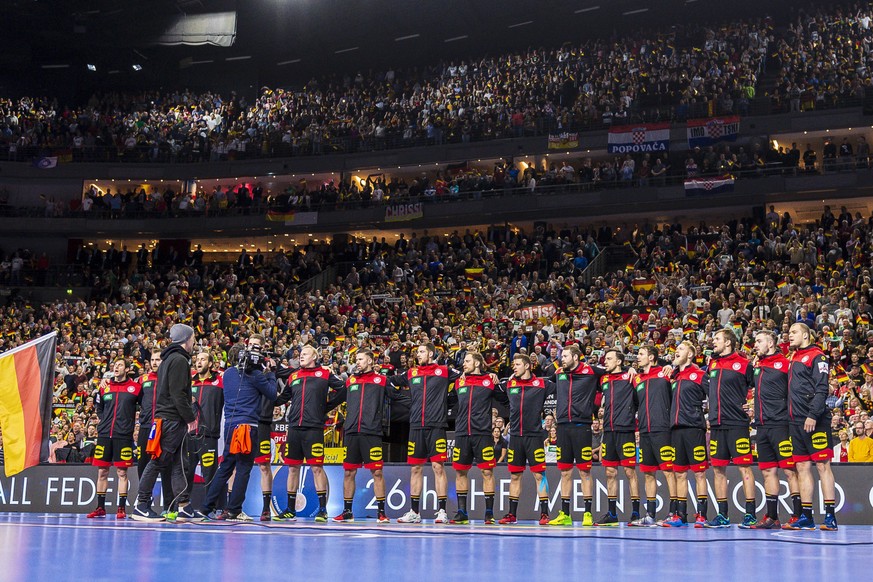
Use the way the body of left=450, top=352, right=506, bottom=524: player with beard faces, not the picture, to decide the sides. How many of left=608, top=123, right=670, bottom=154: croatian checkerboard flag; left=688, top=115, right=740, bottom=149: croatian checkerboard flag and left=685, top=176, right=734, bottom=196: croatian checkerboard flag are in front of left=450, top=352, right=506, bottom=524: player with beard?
0

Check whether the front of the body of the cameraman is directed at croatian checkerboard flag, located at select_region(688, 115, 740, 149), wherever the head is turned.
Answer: yes

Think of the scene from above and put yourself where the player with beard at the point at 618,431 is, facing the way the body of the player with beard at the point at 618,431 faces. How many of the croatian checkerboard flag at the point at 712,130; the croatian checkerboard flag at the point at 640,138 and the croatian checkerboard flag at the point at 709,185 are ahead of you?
0

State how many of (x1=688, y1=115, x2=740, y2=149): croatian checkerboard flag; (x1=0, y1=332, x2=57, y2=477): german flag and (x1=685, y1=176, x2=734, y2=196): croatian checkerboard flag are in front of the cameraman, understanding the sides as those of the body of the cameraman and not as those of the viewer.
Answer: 2

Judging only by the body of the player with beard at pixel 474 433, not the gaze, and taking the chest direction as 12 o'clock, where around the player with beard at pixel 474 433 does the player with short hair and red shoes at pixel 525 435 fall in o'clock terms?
the player with short hair and red shoes at pixel 525 435 is roughly at 9 o'clock from the player with beard at pixel 474 433.

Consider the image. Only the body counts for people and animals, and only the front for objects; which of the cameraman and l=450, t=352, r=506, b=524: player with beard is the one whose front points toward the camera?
the player with beard

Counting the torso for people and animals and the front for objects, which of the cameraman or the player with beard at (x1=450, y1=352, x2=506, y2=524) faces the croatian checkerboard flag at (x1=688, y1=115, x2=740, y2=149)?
the cameraman

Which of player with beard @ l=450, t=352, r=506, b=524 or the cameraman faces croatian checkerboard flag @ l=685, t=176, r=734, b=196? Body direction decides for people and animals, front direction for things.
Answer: the cameraman

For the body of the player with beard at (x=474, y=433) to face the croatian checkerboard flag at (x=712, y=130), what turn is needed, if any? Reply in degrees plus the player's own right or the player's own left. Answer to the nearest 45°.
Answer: approximately 180°

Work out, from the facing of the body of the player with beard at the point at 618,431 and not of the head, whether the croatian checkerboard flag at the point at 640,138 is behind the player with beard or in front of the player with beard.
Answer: behind

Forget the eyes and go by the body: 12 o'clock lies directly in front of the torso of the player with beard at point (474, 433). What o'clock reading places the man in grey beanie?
The man in grey beanie is roughly at 2 o'clock from the player with beard.

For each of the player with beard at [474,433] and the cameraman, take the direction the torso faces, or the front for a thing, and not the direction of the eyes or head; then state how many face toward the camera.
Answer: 1

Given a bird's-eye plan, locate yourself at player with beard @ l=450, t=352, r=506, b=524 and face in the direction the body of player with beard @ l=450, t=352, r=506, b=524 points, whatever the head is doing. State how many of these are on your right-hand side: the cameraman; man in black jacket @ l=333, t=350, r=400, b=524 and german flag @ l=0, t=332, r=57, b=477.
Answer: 3

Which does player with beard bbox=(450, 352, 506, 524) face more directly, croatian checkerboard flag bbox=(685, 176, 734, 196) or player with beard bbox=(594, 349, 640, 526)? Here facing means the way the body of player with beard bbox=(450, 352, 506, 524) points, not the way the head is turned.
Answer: the player with beard

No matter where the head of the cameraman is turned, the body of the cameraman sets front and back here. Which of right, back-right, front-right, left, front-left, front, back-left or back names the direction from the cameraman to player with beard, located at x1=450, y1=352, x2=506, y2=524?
front-right

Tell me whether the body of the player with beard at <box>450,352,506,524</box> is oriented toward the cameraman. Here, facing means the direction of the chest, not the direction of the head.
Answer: no

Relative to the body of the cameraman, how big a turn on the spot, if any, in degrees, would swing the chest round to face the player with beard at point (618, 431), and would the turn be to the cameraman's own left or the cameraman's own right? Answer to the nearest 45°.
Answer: approximately 45° to the cameraman's own right

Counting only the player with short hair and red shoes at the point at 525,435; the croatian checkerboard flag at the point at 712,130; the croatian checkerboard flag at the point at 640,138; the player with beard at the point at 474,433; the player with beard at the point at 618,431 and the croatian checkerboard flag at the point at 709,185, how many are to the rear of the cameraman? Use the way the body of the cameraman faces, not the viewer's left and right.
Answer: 0

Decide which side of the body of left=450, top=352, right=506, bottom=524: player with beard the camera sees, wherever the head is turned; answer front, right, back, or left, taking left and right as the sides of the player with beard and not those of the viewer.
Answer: front

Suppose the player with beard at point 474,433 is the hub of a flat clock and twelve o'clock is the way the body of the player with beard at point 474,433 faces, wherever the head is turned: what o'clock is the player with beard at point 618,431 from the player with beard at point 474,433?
the player with beard at point 618,431 is roughly at 9 o'clock from the player with beard at point 474,433.

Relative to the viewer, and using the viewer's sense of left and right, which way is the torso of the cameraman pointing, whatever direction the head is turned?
facing away from the viewer and to the right of the viewer
